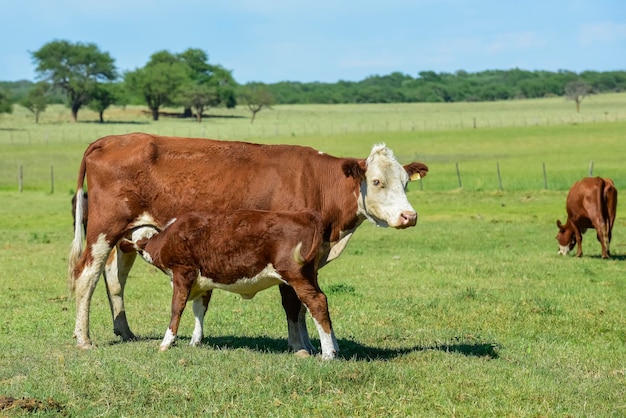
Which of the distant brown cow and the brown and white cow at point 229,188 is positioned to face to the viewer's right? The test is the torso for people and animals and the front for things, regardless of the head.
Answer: the brown and white cow

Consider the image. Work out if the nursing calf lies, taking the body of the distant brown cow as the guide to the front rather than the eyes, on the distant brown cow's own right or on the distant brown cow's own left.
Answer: on the distant brown cow's own left

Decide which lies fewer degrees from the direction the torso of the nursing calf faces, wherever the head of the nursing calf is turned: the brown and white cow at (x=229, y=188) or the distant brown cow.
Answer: the brown and white cow

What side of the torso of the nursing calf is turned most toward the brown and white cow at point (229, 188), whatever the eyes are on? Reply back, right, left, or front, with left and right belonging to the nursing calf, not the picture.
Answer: right

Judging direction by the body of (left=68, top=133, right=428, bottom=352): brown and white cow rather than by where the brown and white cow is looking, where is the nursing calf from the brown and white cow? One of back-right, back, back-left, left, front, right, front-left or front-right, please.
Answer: right

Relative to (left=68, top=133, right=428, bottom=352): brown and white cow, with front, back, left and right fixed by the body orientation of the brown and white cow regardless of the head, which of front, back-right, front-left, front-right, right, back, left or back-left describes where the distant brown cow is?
front-left

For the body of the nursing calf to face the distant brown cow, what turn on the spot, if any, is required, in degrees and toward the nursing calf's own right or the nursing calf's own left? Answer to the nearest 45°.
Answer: approximately 135° to the nursing calf's own right

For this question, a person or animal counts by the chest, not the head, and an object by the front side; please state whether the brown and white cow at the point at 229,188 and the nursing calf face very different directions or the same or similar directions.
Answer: very different directions

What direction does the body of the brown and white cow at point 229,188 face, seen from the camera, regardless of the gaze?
to the viewer's right

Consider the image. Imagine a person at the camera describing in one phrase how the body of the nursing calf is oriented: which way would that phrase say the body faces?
to the viewer's left
